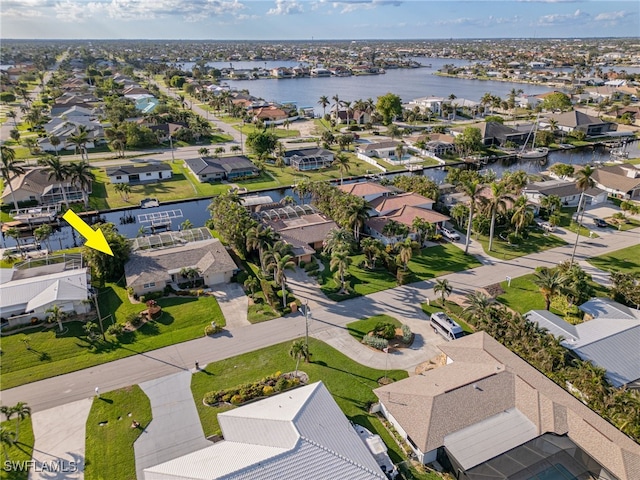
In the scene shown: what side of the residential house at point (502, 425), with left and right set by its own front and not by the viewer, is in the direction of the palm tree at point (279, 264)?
front

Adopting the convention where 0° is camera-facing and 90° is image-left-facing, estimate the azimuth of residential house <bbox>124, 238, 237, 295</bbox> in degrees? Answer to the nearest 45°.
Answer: approximately 0°

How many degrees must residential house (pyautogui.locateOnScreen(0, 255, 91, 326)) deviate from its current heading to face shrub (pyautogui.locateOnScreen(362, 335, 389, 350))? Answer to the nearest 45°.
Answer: approximately 45° to its left

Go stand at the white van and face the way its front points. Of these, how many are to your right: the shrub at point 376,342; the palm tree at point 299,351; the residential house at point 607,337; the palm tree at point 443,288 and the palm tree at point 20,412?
3

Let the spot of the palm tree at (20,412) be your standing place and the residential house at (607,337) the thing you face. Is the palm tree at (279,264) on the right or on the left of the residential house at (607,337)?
left

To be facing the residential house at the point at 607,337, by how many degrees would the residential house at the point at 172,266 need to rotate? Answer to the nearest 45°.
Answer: approximately 45° to its left

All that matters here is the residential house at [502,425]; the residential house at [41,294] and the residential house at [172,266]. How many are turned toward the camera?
2

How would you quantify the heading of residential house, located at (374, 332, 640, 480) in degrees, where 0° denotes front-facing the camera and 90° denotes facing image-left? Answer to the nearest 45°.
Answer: approximately 135°

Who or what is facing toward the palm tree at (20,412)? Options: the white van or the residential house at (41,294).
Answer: the residential house

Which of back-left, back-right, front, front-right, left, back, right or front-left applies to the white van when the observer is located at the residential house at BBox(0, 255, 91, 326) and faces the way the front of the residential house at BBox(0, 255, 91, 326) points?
front-left

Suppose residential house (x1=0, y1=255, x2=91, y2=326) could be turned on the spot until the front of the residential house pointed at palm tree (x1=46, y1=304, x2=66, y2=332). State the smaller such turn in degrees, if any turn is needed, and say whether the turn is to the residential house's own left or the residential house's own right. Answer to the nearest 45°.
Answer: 0° — it already faces it
